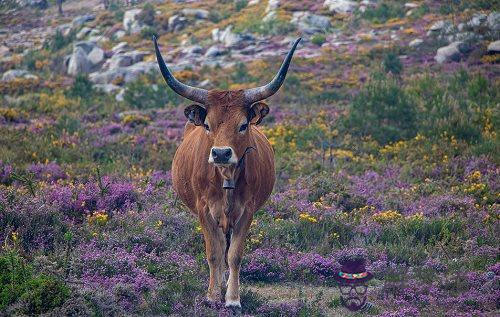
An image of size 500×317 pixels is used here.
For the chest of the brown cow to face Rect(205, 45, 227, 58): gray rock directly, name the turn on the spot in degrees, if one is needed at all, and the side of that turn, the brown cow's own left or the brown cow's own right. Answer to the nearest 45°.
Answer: approximately 180°

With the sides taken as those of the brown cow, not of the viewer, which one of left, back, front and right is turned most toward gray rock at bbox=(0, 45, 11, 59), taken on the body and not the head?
back

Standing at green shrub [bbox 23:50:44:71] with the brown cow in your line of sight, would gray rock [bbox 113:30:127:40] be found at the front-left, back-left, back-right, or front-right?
back-left

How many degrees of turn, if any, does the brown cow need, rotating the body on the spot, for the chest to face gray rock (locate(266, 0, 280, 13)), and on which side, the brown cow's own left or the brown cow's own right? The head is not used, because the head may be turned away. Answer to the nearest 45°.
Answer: approximately 180°

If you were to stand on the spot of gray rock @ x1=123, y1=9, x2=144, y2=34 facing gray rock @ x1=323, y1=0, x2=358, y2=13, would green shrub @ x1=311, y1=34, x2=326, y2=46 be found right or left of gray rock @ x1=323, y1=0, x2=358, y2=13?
right

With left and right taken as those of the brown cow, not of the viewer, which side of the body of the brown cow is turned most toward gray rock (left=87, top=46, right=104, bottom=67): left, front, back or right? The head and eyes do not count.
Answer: back

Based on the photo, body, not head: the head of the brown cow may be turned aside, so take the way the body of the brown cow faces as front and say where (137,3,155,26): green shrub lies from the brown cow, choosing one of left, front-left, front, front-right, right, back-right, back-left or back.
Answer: back

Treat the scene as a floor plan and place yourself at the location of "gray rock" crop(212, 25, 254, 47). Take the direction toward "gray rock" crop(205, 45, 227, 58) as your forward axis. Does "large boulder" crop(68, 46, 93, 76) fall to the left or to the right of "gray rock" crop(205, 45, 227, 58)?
right

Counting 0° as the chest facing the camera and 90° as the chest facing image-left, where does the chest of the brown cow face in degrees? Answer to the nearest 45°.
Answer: approximately 0°

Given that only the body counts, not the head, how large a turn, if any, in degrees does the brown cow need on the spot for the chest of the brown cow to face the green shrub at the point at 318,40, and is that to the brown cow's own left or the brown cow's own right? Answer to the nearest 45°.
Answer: approximately 180°

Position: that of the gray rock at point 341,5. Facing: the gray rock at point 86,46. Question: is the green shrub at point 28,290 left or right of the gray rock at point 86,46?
left

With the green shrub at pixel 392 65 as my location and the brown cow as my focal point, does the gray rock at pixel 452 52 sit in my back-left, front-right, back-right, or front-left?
back-left

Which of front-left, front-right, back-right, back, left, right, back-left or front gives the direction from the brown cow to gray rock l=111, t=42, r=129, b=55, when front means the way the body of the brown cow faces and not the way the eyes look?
back

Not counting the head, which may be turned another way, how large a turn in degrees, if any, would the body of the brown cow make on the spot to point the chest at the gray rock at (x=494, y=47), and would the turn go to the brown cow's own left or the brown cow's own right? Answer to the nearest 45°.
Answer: approximately 135° to the brown cow's own left

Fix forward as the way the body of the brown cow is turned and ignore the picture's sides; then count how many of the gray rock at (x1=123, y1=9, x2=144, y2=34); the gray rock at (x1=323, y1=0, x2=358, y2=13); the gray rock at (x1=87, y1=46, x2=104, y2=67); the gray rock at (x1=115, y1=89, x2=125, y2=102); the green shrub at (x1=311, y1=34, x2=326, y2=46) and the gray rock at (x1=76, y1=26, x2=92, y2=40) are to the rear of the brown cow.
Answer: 6
